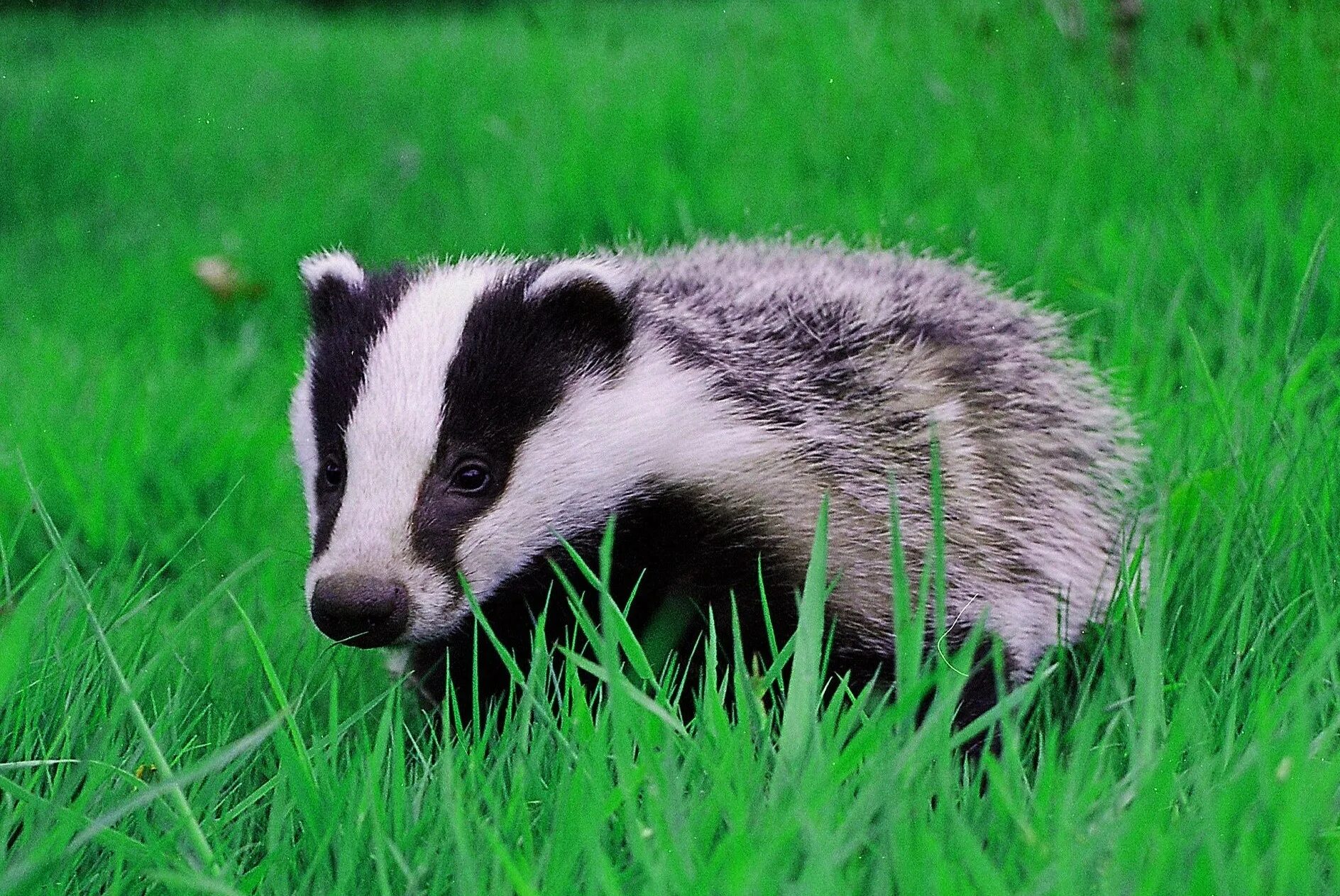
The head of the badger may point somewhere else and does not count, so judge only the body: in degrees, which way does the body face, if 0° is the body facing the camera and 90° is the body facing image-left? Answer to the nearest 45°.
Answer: approximately 45°
